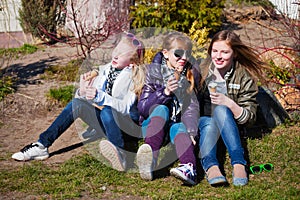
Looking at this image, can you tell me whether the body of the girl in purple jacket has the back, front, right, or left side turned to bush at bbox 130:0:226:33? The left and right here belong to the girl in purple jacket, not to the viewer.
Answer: back

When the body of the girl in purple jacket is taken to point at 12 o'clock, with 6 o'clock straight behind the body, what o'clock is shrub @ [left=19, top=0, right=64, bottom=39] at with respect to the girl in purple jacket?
The shrub is roughly at 5 o'clock from the girl in purple jacket.

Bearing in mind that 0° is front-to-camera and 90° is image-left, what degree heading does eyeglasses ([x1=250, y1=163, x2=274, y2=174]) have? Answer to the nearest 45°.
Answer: approximately 0°

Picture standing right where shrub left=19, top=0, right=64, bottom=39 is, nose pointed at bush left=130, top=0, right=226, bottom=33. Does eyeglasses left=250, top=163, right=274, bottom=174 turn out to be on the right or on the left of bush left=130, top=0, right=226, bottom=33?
right

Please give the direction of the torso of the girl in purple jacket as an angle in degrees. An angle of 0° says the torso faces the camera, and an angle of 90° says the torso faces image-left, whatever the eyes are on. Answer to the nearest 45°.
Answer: approximately 0°

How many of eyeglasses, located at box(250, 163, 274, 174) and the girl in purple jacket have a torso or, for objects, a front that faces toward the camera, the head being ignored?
2

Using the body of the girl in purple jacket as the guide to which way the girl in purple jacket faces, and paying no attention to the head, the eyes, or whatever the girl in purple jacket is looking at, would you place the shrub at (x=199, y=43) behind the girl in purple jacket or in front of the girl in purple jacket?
behind

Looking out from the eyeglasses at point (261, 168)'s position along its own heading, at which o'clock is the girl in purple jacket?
The girl in purple jacket is roughly at 3 o'clock from the eyeglasses.

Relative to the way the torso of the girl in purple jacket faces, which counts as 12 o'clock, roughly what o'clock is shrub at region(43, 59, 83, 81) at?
The shrub is roughly at 5 o'clock from the girl in purple jacket.

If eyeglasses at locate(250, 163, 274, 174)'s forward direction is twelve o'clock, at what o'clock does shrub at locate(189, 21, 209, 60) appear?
The shrub is roughly at 5 o'clock from the eyeglasses.

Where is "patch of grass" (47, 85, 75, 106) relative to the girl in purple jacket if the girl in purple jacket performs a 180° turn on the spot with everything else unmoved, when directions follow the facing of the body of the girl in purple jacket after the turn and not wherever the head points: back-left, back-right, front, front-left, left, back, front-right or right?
front-left
